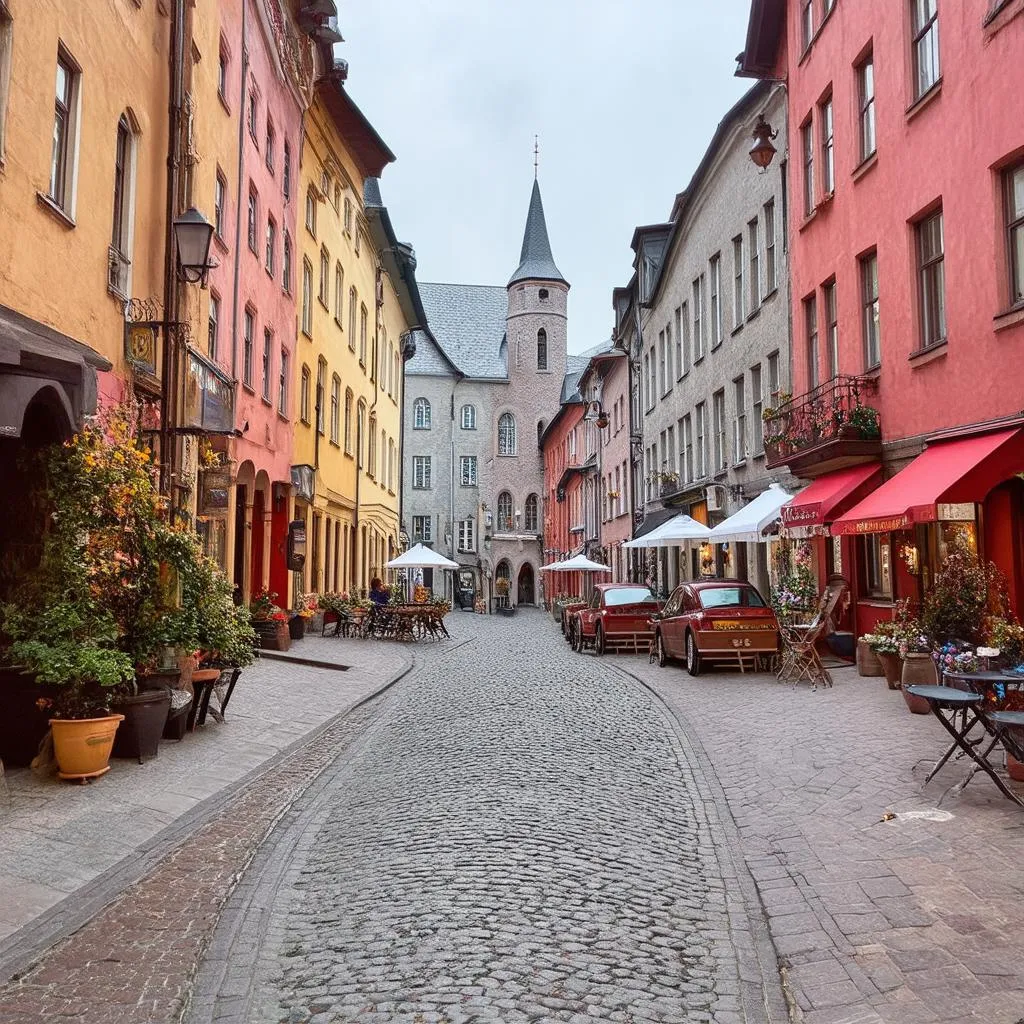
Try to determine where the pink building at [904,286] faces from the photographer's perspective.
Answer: facing the viewer and to the left of the viewer

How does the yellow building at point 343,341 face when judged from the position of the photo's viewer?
facing to the right of the viewer

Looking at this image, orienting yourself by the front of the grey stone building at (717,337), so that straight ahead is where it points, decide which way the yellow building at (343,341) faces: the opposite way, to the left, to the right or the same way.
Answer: the opposite way

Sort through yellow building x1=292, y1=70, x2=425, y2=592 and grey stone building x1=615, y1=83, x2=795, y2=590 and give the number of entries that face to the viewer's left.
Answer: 1

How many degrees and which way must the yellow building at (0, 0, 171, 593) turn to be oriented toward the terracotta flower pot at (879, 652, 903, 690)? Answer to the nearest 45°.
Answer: approximately 45° to its left

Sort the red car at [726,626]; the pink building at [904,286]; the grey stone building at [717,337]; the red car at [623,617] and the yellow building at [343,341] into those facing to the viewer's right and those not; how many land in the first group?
1

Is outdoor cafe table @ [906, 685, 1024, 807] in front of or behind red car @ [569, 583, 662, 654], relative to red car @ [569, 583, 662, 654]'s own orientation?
behind

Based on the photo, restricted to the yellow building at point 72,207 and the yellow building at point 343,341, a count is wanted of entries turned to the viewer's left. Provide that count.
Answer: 0

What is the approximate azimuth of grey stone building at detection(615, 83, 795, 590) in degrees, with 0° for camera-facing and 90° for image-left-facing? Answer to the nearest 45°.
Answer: approximately 90°

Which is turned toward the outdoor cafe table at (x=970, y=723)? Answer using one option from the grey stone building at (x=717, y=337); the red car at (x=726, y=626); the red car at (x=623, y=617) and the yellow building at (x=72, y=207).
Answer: the yellow building

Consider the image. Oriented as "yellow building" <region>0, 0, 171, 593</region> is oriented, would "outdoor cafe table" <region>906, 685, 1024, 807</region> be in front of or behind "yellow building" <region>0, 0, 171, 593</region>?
in front

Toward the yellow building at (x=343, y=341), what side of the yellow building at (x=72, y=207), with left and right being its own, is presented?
left

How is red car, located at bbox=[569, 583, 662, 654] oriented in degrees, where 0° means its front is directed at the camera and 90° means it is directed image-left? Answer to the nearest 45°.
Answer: approximately 135°

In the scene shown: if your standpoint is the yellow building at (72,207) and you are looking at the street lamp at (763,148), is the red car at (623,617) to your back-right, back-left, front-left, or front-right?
front-left

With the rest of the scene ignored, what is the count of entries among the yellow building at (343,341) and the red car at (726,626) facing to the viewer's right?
1

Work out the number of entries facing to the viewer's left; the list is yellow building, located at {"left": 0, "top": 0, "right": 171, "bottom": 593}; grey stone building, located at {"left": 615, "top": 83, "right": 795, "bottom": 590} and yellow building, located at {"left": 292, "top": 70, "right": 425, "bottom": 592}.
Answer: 1
